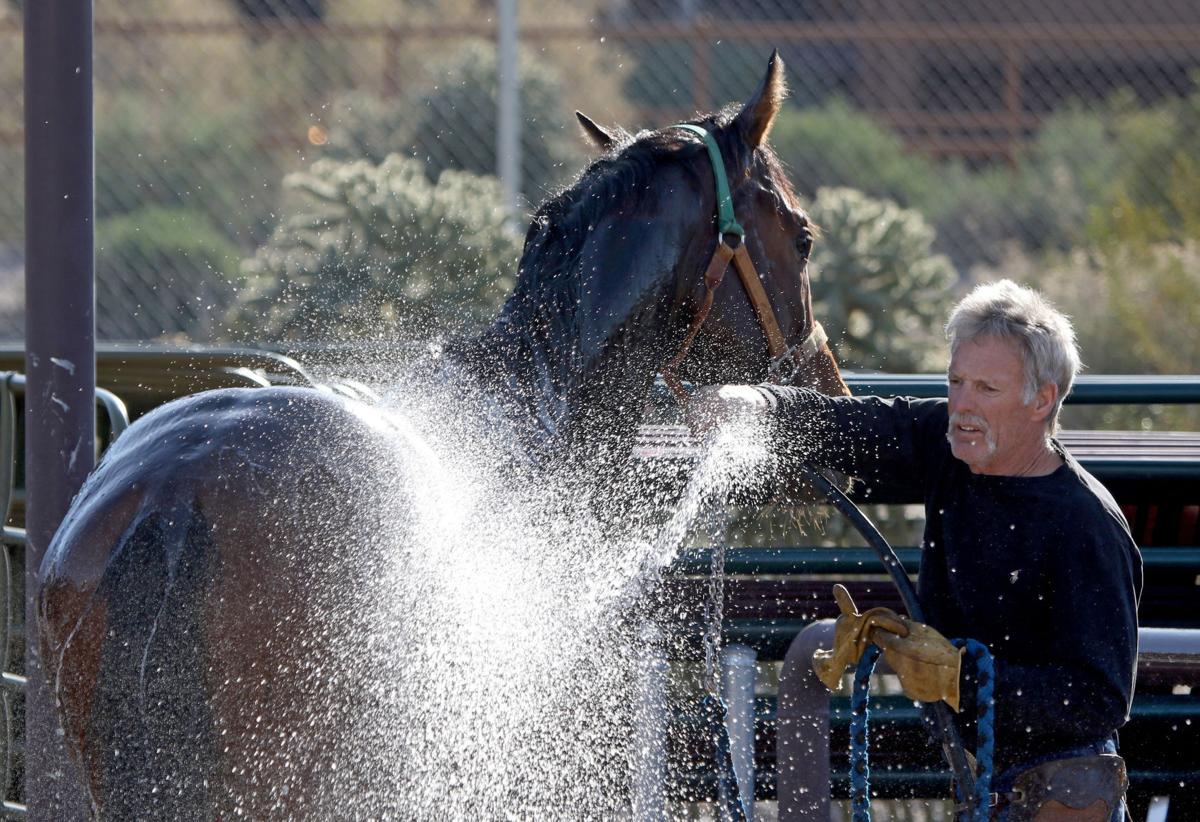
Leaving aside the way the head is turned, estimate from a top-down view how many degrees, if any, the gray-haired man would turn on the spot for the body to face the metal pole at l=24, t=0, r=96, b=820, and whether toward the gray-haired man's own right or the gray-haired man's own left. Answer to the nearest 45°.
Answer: approximately 45° to the gray-haired man's own right

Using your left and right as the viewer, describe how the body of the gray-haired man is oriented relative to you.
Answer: facing the viewer and to the left of the viewer

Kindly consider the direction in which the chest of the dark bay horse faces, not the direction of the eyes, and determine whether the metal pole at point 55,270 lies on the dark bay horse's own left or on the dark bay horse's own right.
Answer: on the dark bay horse's own left

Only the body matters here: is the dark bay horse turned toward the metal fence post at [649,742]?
yes

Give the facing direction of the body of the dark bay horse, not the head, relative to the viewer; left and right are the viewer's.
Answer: facing away from the viewer and to the right of the viewer

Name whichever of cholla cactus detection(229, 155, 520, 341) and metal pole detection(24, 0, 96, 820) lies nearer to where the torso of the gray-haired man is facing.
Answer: the metal pole

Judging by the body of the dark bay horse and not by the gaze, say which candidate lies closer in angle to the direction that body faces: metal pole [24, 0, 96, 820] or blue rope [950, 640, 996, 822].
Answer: the blue rope

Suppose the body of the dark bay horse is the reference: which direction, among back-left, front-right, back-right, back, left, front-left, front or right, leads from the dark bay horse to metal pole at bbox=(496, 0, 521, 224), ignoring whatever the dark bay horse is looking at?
front-left

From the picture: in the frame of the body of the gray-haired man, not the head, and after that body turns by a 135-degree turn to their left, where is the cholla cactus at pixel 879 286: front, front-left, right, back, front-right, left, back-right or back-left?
left

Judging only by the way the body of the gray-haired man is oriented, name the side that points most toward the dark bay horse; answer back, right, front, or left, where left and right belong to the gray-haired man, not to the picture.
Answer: front

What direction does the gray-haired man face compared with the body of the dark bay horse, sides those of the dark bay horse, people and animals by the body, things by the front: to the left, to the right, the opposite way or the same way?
the opposite way
